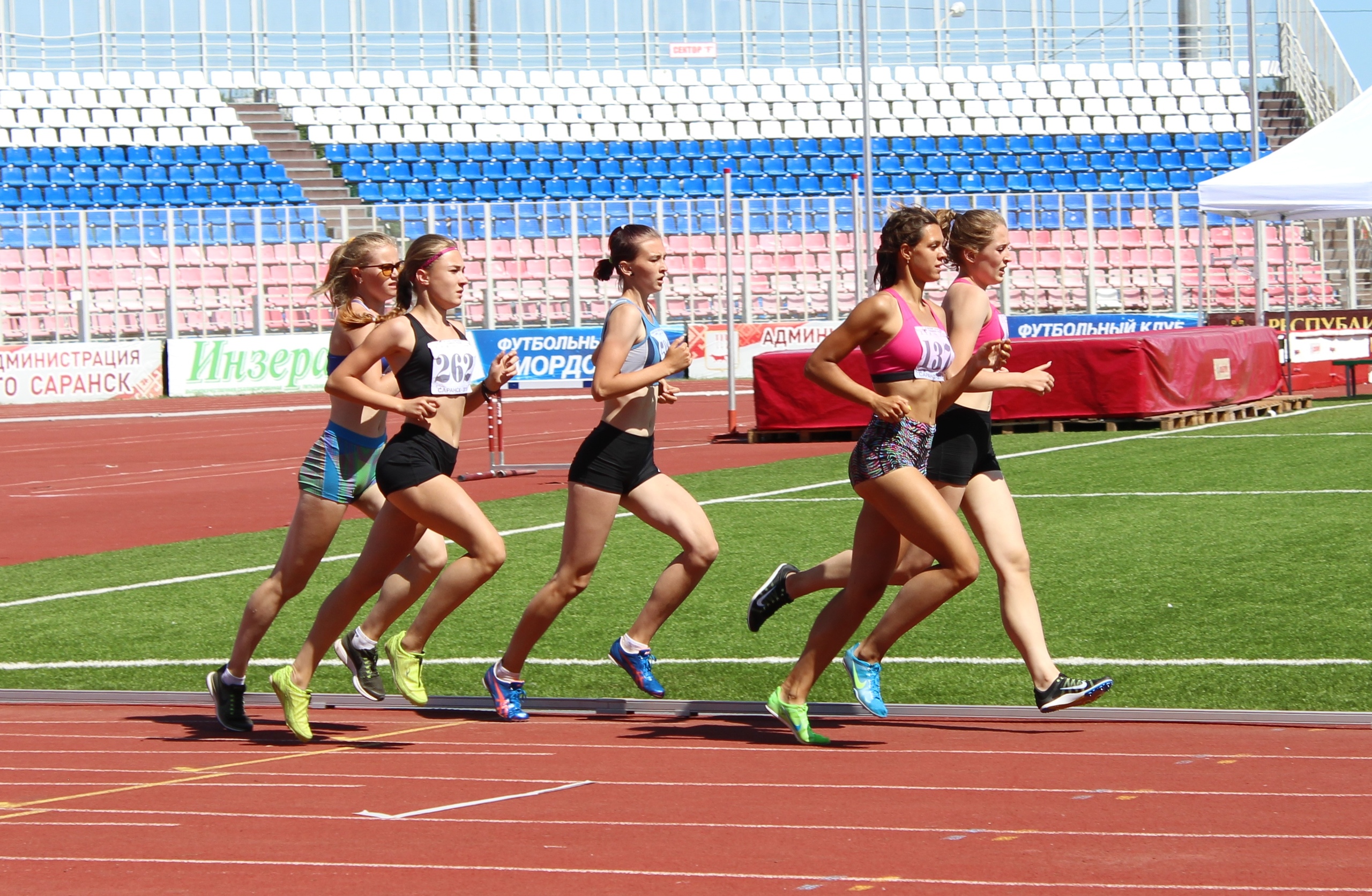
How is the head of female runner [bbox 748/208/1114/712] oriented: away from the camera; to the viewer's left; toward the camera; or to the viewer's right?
to the viewer's right

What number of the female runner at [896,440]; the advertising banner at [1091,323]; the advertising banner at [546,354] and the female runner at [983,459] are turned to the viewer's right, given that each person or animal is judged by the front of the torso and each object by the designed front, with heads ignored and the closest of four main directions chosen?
2

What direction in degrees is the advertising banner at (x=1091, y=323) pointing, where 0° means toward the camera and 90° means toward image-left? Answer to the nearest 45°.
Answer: approximately 0°

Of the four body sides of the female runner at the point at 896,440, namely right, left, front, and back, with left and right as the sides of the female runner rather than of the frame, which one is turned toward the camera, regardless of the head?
right

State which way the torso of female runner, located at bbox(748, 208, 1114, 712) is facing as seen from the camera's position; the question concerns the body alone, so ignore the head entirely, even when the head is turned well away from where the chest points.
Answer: to the viewer's right

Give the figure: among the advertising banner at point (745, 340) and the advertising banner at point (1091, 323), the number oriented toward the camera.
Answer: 2

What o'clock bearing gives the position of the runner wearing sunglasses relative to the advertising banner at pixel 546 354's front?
The runner wearing sunglasses is roughly at 12 o'clock from the advertising banner.

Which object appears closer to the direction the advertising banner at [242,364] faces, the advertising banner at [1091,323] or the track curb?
the track curb

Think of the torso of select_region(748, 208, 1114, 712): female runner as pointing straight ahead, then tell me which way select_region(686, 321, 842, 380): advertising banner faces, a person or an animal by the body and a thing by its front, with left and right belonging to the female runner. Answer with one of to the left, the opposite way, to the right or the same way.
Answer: to the right

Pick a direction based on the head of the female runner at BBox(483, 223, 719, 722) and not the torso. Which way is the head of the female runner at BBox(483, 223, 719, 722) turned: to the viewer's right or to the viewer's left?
to the viewer's right
